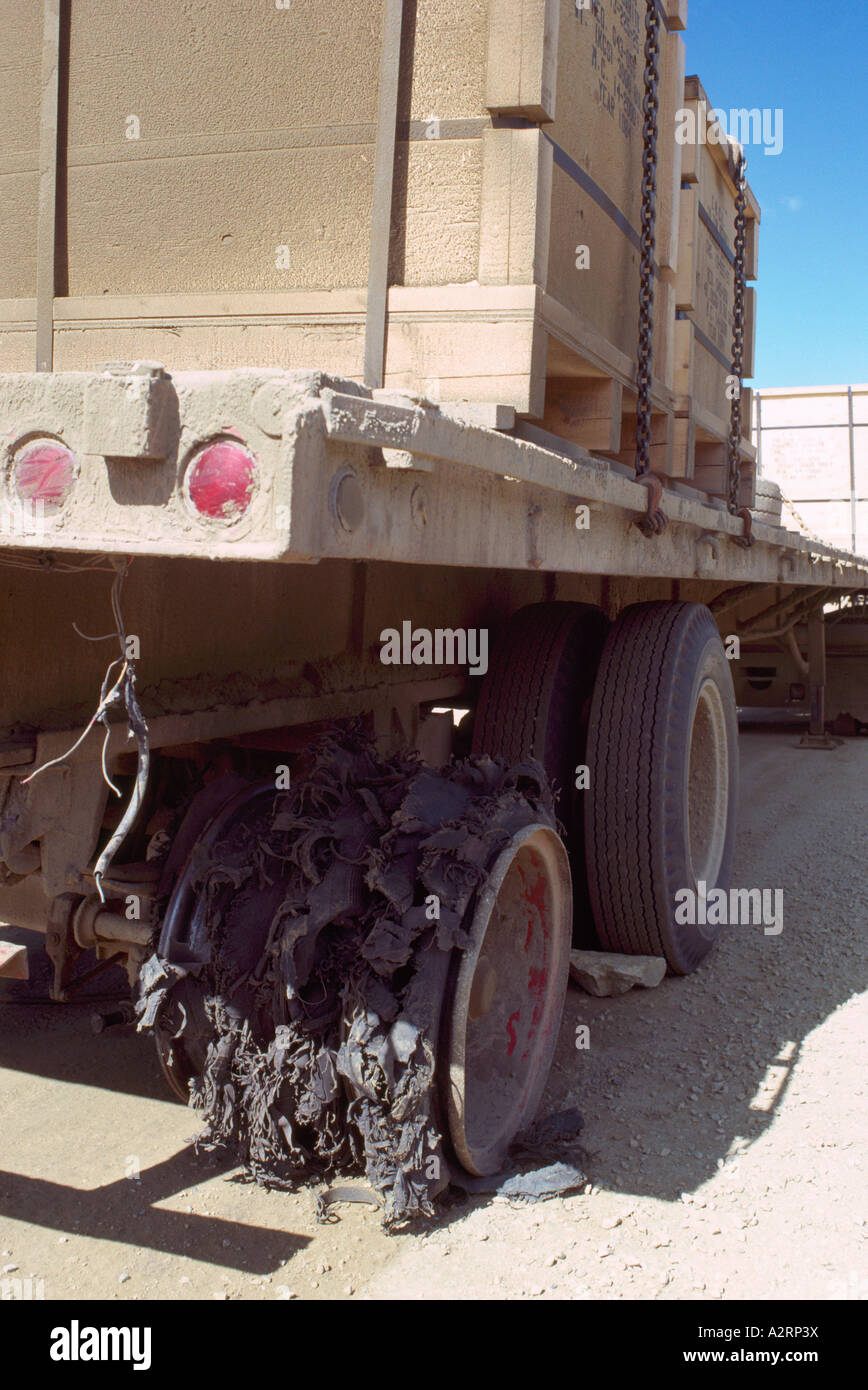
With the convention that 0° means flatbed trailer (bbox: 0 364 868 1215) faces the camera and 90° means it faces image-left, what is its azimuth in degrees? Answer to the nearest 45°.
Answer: approximately 225°
